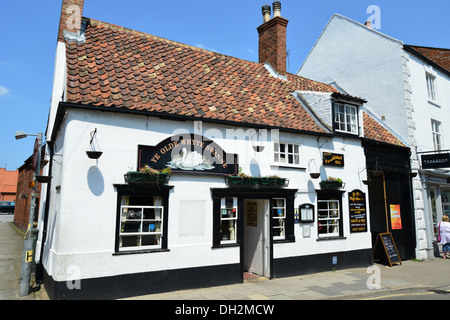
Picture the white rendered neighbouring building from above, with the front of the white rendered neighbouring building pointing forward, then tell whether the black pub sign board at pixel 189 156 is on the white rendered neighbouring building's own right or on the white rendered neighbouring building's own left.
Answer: on the white rendered neighbouring building's own right

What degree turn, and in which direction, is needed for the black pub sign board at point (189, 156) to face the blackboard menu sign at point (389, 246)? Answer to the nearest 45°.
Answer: approximately 135° to its left

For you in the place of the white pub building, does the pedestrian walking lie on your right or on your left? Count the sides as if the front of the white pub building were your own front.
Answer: on your left

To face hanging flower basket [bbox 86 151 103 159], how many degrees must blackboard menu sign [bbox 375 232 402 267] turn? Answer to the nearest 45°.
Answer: approximately 90° to its right

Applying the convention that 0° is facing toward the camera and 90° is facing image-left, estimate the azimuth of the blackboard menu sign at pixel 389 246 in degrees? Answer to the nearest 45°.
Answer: approximately 315°

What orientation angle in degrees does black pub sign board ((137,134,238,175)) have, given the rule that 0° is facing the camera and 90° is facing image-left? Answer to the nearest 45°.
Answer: approximately 0°

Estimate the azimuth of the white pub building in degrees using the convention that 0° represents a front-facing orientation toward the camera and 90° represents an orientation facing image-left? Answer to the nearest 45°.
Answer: approximately 315°

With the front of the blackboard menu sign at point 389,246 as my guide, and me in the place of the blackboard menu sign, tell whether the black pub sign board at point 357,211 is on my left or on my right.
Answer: on my right
